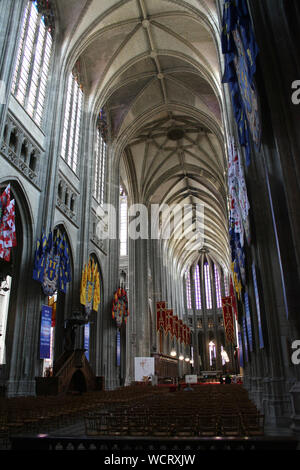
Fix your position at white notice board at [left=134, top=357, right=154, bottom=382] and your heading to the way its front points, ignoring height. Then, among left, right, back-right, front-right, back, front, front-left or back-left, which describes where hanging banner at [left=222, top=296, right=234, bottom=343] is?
back-left

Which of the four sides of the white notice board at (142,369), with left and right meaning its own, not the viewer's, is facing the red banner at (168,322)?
back

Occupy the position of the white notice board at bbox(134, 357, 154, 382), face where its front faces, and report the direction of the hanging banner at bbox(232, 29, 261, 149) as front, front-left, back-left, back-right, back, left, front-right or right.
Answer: front

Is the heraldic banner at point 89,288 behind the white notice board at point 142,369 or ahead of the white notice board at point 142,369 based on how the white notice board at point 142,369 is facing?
ahead

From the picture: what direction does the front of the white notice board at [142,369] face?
toward the camera

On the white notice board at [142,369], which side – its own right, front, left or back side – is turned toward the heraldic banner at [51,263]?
front

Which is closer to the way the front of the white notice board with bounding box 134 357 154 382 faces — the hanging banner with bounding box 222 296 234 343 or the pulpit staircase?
the pulpit staircase

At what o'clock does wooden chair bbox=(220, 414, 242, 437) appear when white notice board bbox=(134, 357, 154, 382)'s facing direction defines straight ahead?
The wooden chair is roughly at 12 o'clock from the white notice board.

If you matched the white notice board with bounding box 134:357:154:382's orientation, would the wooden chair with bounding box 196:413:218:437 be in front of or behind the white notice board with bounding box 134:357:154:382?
in front

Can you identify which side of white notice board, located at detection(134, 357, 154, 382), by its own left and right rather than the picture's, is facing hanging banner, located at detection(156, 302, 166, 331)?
back

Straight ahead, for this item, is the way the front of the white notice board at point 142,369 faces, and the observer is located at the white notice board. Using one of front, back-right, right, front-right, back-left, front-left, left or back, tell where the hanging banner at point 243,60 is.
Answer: front
